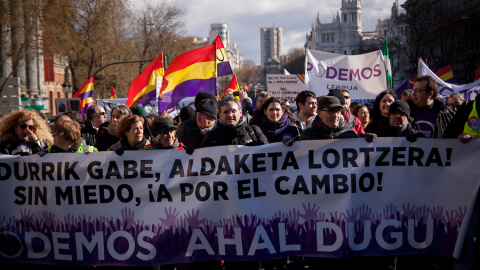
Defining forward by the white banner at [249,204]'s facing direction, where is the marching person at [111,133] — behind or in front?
behind

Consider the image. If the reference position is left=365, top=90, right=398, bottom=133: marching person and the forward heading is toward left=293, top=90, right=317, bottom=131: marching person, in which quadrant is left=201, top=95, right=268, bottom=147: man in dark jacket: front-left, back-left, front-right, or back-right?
front-left

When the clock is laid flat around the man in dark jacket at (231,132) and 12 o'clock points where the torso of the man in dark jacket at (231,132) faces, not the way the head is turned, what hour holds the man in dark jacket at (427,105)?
the man in dark jacket at (427,105) is roughly at 8 o'clock from the man in dark jacket at (231,132).

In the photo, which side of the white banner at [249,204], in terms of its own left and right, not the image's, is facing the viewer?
front

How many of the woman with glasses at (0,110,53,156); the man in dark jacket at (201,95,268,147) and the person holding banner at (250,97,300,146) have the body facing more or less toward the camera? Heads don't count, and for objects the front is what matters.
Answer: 3

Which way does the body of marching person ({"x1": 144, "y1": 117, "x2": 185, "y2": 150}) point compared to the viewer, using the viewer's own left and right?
facing the viewer and to the right of the viewer

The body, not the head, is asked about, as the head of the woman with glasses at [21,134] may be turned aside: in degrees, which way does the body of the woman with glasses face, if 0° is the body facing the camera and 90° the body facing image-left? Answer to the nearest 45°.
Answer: approximately 0°

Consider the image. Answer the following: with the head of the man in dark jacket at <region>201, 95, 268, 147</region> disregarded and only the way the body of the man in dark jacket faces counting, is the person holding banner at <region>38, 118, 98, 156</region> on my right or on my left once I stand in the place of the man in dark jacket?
on my right

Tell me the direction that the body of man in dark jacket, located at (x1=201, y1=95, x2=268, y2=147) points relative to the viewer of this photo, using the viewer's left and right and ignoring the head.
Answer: facing the viewer

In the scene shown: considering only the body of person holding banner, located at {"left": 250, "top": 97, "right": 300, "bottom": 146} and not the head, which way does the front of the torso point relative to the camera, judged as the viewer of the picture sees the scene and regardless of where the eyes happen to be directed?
toward the camera

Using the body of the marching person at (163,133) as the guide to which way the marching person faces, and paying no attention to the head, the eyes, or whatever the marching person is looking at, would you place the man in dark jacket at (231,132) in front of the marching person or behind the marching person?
in front
